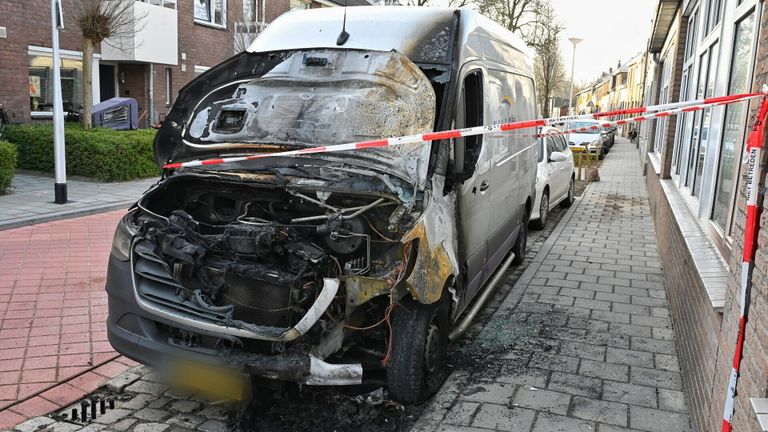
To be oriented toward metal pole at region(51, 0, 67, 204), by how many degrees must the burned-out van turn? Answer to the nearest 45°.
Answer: approximately 90° to its right

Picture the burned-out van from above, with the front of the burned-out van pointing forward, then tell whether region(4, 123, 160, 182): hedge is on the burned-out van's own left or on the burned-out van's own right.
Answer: on the burned-out van's own right

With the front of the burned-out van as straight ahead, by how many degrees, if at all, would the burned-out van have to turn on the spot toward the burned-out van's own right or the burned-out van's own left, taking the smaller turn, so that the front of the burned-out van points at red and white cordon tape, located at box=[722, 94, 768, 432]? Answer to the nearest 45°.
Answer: approximately 90° to the burned-out van's own left

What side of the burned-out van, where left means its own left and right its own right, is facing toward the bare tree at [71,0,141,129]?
right

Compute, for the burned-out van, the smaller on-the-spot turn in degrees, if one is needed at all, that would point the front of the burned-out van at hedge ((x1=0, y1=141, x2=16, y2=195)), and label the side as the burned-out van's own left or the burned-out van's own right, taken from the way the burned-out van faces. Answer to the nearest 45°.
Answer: approximately 90° to the burned-out van's own right

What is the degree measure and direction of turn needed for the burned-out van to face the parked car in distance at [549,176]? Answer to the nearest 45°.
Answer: approximately 180°

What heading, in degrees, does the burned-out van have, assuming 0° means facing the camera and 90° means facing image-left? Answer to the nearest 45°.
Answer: approximately 45°

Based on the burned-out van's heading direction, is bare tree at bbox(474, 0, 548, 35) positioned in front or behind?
behind
